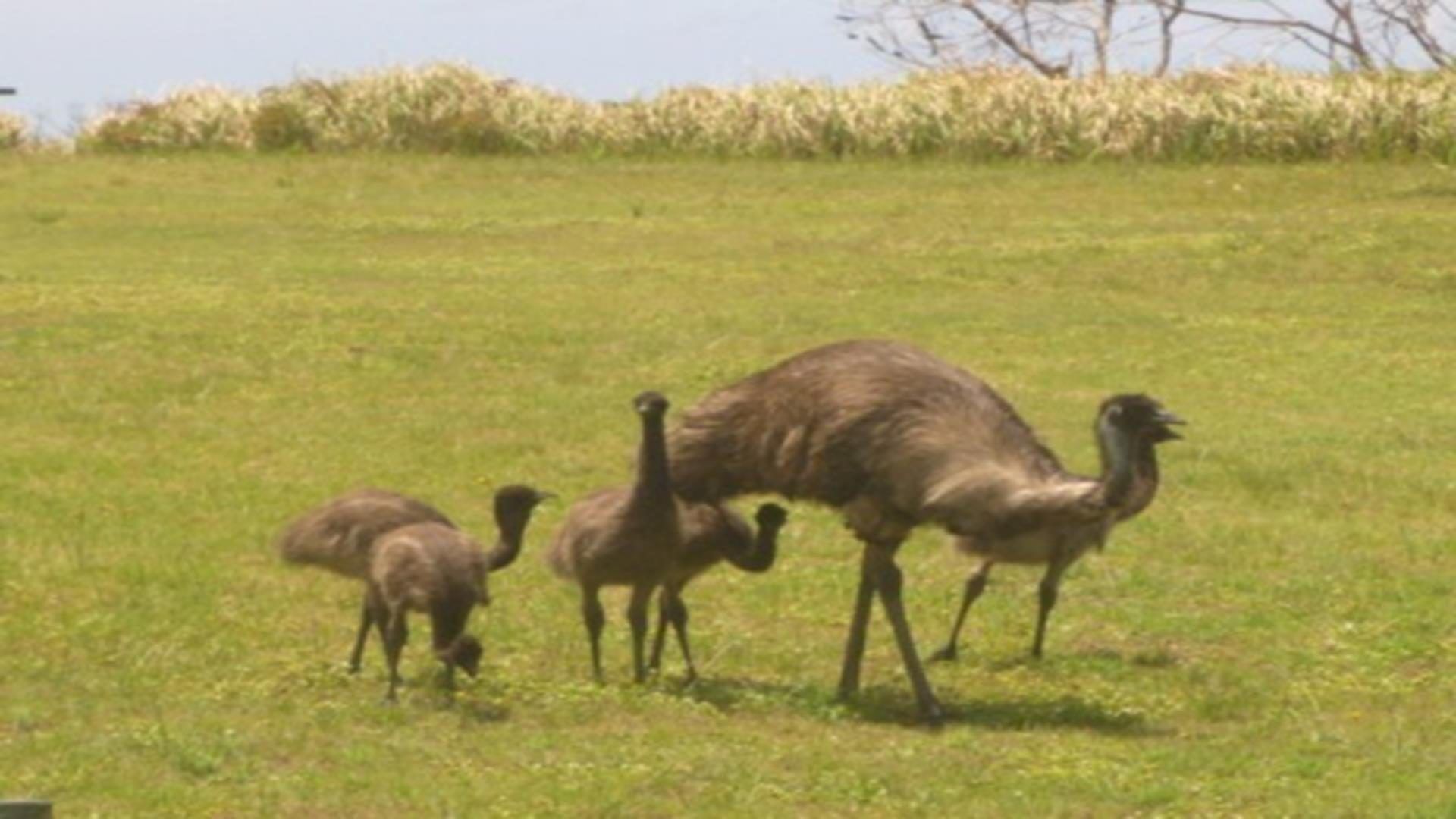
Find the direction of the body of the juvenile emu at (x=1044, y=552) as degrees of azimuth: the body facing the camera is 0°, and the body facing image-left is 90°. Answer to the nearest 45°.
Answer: approximately 270°

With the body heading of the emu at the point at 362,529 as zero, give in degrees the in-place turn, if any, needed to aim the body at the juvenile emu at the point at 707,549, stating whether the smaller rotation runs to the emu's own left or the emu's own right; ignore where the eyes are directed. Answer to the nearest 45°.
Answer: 0° — it already faces it

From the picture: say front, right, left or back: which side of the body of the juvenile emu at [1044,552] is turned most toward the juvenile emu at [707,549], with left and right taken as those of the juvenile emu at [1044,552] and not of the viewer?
back

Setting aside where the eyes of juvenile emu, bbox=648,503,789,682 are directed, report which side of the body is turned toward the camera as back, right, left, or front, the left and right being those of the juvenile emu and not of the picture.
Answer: right

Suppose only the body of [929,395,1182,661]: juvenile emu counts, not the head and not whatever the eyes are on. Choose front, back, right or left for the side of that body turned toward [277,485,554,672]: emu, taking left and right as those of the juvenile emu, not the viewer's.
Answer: back

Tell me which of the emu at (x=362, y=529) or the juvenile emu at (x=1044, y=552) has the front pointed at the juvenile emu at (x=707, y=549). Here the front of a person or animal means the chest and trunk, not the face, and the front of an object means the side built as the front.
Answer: the emu

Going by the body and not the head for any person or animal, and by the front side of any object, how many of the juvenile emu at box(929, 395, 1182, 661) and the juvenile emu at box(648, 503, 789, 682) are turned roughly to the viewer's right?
2

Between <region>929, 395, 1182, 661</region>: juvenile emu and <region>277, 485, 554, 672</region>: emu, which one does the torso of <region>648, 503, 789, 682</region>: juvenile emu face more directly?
the juvenile emu

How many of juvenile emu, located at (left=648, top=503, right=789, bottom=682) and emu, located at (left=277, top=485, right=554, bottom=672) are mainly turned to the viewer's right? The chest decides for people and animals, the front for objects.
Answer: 2

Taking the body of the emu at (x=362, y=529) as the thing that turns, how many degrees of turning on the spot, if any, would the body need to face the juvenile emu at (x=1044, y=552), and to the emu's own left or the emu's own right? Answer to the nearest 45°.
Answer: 0° — it already faces it

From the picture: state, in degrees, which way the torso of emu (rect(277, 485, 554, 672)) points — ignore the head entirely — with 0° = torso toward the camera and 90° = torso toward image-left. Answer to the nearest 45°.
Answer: approximately 270°
